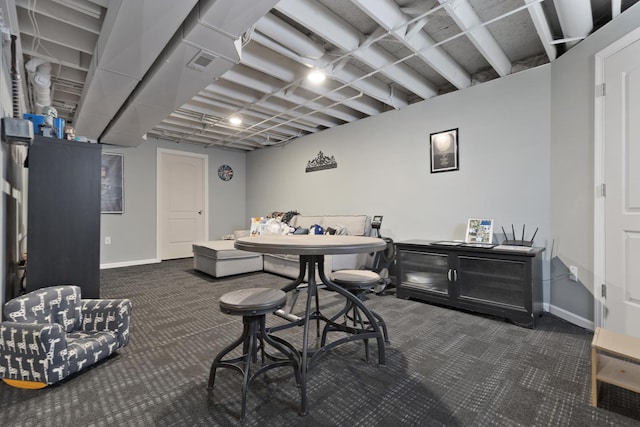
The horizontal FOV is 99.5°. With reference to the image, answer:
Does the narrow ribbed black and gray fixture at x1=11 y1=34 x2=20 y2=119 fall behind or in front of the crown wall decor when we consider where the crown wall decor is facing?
in front

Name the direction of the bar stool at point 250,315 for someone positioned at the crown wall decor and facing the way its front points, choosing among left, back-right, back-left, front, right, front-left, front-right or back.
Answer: front-left

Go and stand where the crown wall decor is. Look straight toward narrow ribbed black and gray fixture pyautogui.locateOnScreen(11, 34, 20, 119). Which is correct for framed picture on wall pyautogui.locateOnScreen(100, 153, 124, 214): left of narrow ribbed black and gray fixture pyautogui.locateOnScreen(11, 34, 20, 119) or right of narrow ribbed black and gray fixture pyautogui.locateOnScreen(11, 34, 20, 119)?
right

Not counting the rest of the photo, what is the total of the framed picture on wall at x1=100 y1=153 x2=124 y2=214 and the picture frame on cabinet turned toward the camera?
2

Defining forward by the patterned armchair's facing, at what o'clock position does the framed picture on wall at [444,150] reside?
The framed picture on wall is roughly at 11 o'clock from the patterned armchair.

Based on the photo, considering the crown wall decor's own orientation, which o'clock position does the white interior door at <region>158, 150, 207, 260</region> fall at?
The white interior door is roughly at 2 o'clock from the crown wall decor.

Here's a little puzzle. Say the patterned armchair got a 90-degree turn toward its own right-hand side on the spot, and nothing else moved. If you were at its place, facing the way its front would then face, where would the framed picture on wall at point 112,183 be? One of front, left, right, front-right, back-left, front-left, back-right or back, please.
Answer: back-right

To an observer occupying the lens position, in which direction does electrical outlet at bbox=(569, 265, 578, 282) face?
facing the viewer and to the left of the viewer

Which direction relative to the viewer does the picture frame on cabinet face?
toward the camera

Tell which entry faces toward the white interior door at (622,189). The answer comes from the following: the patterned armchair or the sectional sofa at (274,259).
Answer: the patterned armchair

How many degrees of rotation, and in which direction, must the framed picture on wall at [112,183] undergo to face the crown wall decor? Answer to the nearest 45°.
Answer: approximately 45° to its left

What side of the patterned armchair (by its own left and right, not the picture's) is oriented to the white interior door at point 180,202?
left
